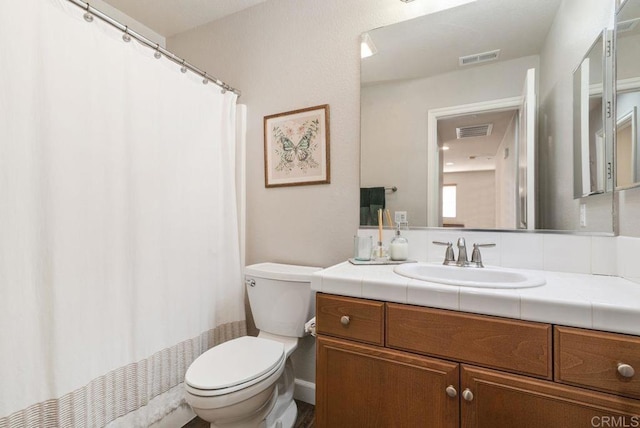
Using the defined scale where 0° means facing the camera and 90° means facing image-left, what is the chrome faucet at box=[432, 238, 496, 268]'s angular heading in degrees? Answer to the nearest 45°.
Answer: approximately 0°

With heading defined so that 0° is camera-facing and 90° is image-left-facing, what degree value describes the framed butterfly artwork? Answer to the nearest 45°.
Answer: approximately 45°

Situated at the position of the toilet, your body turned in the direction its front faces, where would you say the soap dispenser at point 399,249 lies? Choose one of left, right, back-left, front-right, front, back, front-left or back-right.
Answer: back-left

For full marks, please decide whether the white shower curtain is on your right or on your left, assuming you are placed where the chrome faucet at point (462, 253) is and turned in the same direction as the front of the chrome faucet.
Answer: on your right
